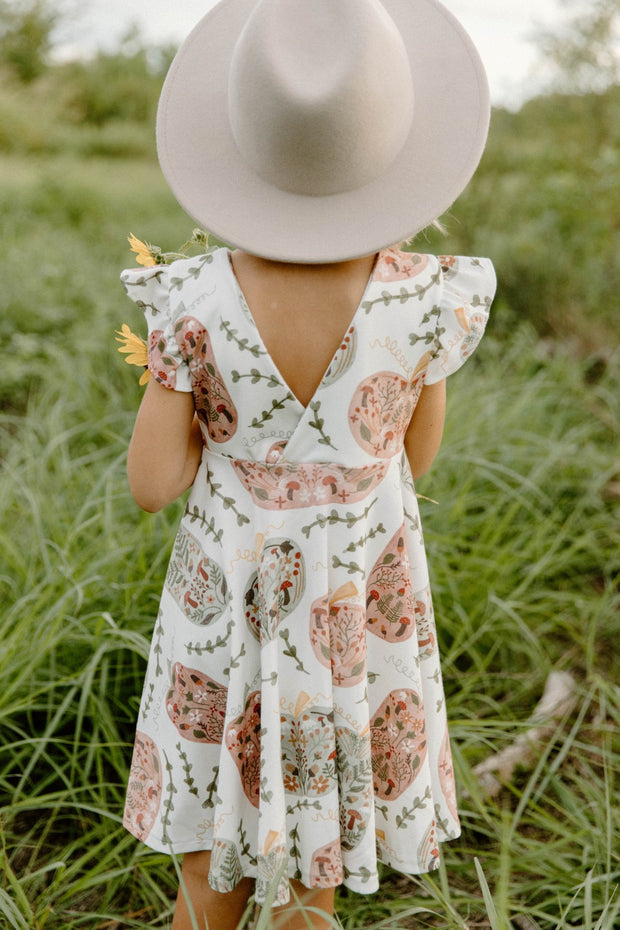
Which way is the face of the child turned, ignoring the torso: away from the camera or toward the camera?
away from the camera

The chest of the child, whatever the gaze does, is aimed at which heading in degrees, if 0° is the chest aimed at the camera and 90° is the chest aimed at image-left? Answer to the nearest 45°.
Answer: approximately 180°
